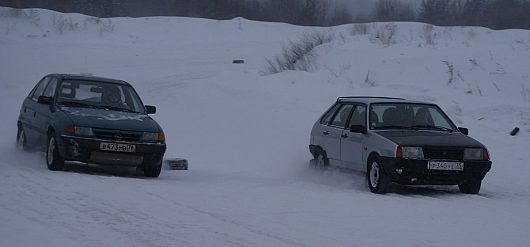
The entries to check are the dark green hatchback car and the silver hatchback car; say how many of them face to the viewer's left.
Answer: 0

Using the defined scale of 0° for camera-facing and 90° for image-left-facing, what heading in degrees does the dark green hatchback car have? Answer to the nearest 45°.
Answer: approximately 315°

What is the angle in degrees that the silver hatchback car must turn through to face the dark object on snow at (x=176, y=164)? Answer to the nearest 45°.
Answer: approximately 135° to its right

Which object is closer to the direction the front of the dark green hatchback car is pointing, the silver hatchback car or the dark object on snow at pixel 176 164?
the silver hatchback car

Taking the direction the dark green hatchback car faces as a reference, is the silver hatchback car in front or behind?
in front

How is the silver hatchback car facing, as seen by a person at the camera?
facing the viewer and to the right of the viewer
